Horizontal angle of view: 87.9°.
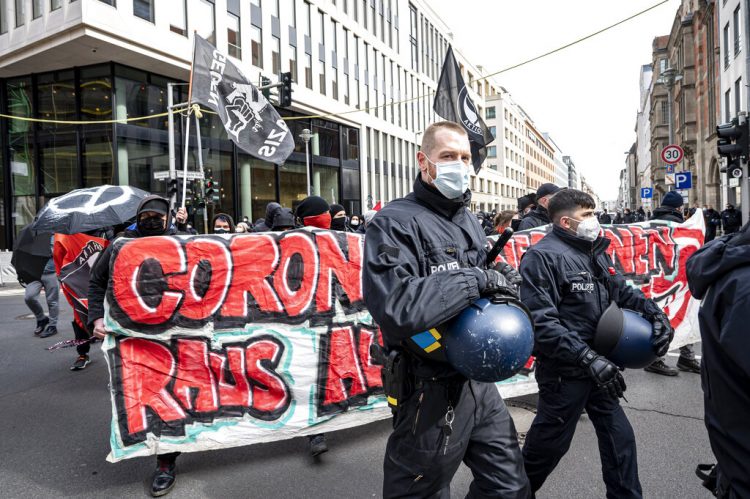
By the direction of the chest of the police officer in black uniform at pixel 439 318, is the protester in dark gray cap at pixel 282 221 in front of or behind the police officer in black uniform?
behind

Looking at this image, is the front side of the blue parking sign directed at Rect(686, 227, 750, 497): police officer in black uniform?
yes

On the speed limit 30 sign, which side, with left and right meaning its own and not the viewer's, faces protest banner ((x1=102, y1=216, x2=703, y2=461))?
front

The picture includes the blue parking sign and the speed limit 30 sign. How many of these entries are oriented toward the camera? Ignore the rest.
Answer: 2

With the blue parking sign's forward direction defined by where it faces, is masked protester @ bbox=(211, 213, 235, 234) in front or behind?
in front

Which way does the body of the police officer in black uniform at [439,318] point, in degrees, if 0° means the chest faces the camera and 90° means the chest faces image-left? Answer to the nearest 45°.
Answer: approximately 315°

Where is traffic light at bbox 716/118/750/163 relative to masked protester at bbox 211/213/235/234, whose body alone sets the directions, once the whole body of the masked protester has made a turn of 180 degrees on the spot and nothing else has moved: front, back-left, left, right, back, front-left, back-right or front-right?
right

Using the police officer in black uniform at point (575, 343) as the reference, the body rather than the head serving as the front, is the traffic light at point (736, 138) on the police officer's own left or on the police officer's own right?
on the police officer's own left

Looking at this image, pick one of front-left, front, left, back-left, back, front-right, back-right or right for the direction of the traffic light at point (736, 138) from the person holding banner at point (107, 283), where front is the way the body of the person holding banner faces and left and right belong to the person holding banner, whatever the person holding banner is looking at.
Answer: left

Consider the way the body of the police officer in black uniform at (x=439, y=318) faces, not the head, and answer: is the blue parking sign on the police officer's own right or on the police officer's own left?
on the police officer's own left

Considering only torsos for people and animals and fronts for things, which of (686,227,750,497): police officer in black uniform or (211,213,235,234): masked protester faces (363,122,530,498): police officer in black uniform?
the masked protester
